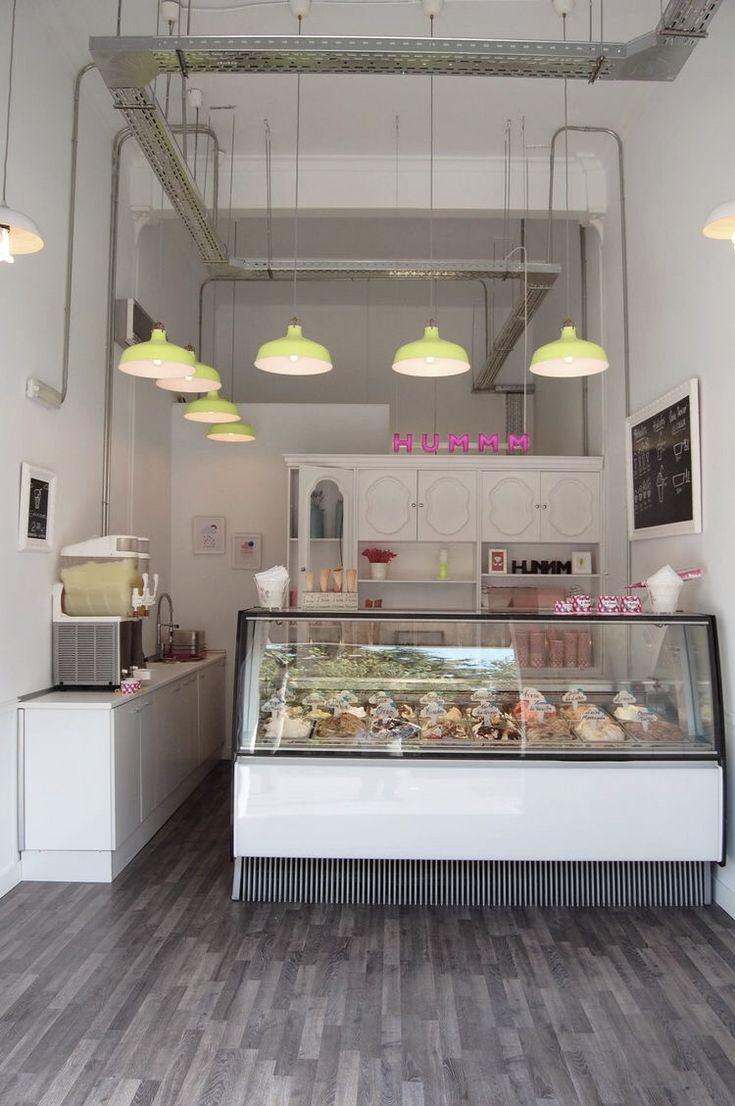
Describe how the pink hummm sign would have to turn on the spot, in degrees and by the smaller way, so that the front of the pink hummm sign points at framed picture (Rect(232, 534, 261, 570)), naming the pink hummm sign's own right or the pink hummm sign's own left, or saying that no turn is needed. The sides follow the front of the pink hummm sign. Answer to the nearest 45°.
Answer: approximately 90° to the pink hummm sign's own right

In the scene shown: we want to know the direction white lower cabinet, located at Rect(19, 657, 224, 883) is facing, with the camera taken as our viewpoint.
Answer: facing to the right of the viewer

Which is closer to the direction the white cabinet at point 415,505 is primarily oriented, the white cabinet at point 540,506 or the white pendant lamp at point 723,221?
the white pendant lamp

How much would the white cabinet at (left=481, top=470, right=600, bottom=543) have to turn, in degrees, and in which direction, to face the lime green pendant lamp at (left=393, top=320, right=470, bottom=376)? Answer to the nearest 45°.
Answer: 0° — it already faces it
